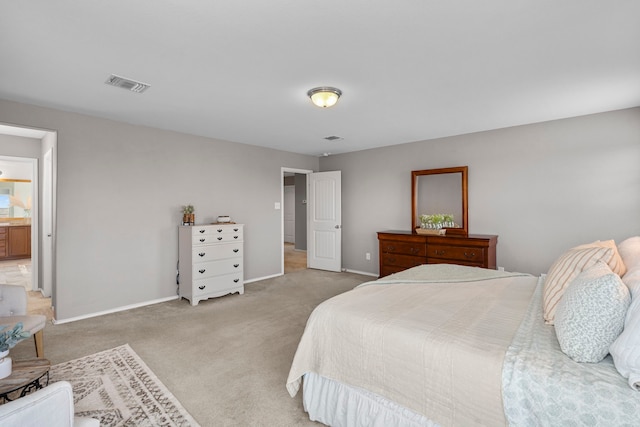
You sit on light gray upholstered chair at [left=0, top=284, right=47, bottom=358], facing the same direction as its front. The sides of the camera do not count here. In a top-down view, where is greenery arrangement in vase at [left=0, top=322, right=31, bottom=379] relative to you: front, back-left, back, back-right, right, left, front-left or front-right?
front-right

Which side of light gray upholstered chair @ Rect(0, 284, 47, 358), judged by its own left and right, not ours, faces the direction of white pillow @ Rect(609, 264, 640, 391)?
front

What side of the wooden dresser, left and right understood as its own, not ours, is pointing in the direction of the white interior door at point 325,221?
right

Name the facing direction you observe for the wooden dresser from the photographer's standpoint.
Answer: facing the viewer and to the left of the viewer

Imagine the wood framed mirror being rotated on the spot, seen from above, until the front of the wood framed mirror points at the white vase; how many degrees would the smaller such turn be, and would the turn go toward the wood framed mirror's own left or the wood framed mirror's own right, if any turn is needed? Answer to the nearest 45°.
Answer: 0° — it already faces it

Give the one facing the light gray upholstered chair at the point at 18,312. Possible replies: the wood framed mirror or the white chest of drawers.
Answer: the wood framed mirror

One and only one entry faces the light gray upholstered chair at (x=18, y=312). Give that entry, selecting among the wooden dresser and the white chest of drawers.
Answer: the wooden dresser

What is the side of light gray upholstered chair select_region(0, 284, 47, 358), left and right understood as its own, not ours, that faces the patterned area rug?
front

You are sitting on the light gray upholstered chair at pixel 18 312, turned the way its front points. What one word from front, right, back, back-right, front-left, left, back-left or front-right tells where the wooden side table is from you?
front-right

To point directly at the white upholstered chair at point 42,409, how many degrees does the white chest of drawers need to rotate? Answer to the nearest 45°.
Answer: approximately 45° to its right

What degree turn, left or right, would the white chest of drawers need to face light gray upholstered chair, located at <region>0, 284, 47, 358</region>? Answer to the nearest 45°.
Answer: approximately 90° to its right

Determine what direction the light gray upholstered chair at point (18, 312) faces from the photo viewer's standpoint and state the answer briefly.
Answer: facing the viewer and to the right of the viewer

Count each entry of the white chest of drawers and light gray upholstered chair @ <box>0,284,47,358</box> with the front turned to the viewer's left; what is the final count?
0
